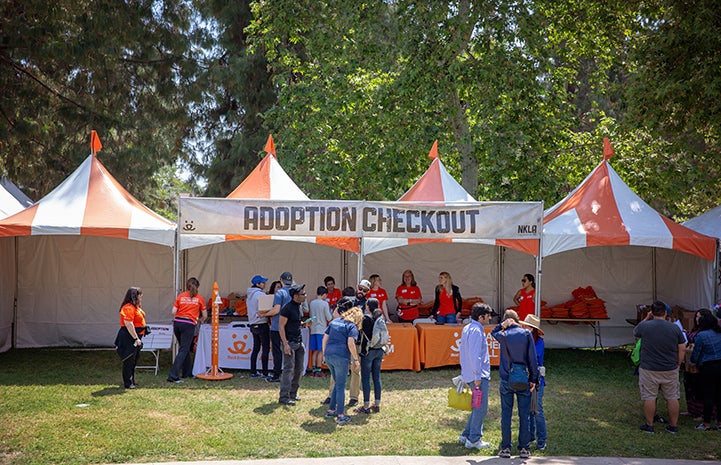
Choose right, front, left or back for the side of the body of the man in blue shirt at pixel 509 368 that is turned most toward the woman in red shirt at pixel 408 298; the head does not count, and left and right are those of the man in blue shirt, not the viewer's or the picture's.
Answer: front

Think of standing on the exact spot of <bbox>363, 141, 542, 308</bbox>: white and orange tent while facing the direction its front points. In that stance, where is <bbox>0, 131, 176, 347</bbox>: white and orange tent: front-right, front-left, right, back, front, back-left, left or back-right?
right

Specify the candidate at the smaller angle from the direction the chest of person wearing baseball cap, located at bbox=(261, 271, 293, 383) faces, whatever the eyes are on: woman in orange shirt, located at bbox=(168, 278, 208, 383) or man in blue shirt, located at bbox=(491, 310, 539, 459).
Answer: the woman in orange shirt

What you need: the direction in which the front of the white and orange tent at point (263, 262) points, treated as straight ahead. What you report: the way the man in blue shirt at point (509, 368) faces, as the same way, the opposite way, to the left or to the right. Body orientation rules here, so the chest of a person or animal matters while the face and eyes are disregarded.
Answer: the opposite way

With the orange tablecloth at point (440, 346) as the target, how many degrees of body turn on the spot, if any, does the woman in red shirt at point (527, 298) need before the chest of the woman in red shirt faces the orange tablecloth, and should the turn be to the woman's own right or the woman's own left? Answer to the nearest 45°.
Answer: approximately 45° to the woman's own right

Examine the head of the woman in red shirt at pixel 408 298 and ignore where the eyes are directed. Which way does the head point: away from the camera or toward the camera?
toward the camera

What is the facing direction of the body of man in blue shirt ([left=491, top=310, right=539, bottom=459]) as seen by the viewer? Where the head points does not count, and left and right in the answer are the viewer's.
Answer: facing away from the viewer

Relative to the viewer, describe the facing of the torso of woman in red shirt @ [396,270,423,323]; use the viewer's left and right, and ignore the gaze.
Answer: facing the viewer

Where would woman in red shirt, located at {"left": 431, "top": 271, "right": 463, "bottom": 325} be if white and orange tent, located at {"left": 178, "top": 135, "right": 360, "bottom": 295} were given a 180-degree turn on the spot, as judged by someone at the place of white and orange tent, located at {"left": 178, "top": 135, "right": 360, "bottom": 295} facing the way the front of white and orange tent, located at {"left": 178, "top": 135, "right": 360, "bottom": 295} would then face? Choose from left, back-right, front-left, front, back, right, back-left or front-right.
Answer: back-right

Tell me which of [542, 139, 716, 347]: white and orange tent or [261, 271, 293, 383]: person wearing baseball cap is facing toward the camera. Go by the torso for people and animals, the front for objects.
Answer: the white and orange tent

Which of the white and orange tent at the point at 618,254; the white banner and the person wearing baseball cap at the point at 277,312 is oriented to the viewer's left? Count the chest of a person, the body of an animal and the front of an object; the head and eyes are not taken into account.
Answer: the person wearing baseball cap

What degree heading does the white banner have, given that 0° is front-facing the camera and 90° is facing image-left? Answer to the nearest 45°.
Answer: approximately 0°

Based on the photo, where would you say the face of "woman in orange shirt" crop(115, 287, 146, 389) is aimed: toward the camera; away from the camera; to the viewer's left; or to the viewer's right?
to the viewer's right
